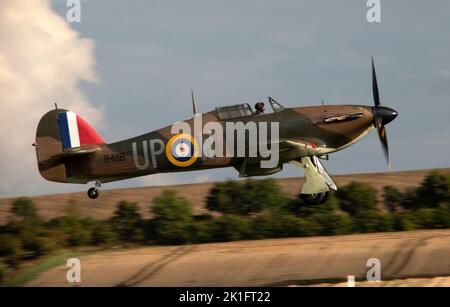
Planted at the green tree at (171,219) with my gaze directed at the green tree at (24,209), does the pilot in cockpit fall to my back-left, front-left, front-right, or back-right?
back-left

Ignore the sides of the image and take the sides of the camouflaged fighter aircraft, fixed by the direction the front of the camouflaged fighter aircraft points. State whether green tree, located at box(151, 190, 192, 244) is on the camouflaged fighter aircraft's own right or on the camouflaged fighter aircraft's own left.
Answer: on the camouflaged fighter aircraft's own left

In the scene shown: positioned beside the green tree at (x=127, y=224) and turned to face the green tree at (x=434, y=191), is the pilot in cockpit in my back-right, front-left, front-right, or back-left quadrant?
front-right

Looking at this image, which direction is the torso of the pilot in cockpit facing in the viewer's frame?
to the viewer's right

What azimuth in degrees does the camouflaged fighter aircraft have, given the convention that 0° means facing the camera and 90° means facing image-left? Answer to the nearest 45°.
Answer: approximately 270°

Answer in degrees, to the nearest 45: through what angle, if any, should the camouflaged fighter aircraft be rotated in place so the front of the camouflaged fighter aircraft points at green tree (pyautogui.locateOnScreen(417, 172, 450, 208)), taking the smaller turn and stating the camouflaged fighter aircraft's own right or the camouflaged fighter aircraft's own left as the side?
approximately 45° to the camouflaged fighter aircraft's own left

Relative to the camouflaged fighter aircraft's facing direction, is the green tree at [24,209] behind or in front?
behind

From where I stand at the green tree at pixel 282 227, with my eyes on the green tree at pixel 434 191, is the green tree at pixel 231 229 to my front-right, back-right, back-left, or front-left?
back-left

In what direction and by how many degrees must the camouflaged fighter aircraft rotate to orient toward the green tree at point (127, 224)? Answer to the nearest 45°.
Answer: approximately 135° to its left
